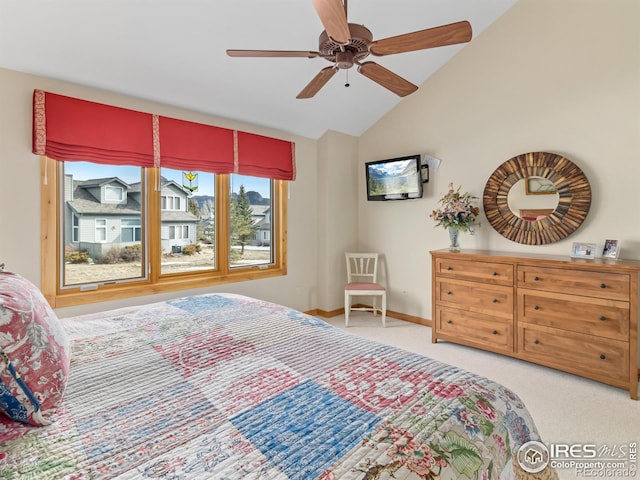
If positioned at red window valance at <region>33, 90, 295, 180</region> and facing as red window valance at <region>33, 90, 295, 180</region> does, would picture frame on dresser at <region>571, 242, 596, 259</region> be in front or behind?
in front

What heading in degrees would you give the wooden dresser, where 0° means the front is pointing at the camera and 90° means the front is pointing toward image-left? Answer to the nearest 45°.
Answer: approximately 45°

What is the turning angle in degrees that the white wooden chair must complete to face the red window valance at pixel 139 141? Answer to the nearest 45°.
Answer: approximately 45° to its right

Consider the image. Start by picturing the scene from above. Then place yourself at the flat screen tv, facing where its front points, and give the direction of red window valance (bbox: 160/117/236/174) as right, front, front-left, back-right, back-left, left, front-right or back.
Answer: front

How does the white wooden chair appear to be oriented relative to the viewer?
toward the camera

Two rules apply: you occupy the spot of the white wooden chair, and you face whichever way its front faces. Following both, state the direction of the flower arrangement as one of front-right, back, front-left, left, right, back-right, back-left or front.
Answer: front-left

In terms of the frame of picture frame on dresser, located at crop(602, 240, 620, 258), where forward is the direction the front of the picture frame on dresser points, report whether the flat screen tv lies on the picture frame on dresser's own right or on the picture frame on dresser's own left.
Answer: on the picture frame on dresser's own right

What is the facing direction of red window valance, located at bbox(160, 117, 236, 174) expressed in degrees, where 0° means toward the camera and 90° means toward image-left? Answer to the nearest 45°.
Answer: approximately 315°

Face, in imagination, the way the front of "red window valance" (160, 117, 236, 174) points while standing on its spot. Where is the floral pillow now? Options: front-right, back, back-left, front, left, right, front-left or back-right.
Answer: front-right

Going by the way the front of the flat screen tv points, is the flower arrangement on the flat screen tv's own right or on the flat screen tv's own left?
on the flat screen tv's own left

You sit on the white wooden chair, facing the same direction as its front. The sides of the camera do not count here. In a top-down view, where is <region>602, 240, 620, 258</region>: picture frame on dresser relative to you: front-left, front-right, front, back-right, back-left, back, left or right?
front-left

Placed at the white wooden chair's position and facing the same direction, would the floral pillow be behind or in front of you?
in front

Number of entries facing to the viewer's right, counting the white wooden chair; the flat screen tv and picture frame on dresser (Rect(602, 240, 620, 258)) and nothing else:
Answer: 0

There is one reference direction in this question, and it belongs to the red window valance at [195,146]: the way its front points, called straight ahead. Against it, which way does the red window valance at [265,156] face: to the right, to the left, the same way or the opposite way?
the same way

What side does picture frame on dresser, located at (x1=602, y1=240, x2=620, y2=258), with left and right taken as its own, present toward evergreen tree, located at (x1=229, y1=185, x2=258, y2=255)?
right

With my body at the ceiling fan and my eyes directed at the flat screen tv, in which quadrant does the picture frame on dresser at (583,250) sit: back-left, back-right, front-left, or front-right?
front-right

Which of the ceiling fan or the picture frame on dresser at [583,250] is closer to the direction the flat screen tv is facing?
the ceiling fan

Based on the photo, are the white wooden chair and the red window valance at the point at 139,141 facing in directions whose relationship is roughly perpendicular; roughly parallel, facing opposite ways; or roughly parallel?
roughly perpendicular

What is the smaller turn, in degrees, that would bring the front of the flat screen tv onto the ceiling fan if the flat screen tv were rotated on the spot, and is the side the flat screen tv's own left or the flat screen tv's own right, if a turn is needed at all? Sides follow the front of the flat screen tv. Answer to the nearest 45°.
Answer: approximately 45° to the flat screen tv's own left

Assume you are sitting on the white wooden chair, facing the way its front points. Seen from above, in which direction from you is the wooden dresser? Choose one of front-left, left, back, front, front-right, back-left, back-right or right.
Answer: front-left
